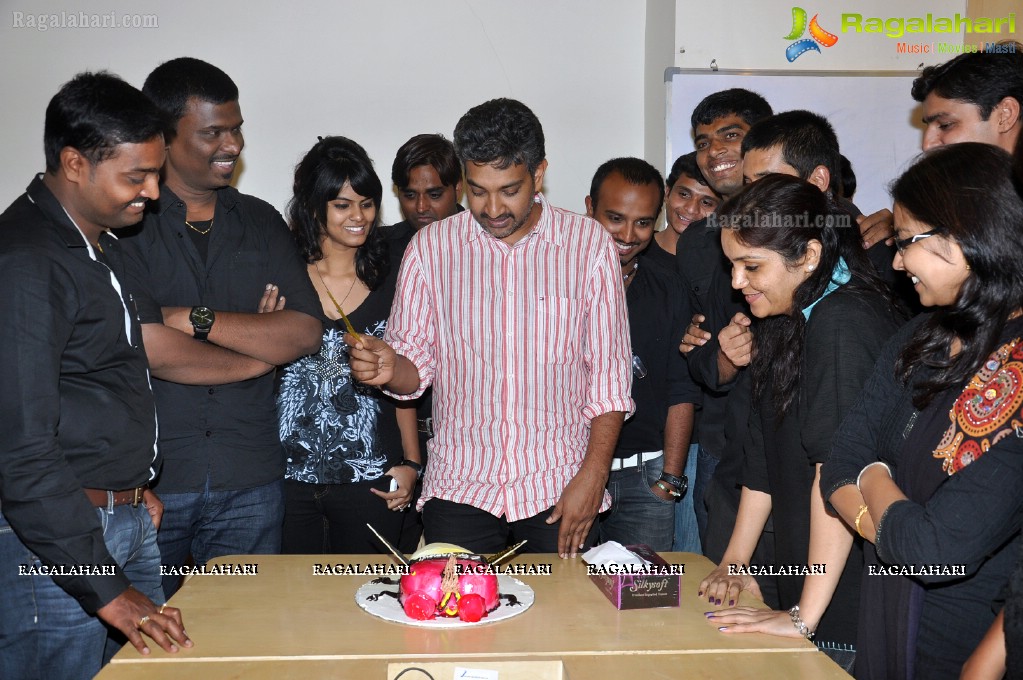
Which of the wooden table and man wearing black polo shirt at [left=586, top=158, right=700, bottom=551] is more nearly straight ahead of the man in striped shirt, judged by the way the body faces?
the wooden table

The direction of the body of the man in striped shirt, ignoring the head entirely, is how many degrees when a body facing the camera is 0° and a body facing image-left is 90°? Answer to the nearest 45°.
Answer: approximately 0°

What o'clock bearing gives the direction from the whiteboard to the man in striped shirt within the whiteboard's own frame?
The man in striped shirt is roughly at 1 o'clock from the whiteboard.

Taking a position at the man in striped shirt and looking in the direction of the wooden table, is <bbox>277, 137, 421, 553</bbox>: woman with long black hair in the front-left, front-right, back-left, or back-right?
back-right

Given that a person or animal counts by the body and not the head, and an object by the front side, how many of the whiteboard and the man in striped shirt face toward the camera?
2

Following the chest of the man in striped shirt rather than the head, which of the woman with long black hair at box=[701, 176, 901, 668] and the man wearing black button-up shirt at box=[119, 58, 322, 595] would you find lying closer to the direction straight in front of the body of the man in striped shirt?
the woman with long black hair

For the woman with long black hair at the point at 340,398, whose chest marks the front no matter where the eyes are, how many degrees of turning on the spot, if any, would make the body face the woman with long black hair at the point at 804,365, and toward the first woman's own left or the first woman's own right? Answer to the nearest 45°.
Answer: approximately 45° to the first woman's own left

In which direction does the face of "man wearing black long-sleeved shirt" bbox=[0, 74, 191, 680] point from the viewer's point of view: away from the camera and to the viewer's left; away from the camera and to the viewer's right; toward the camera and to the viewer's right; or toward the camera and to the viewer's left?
toward the camera and to the viewer's right
